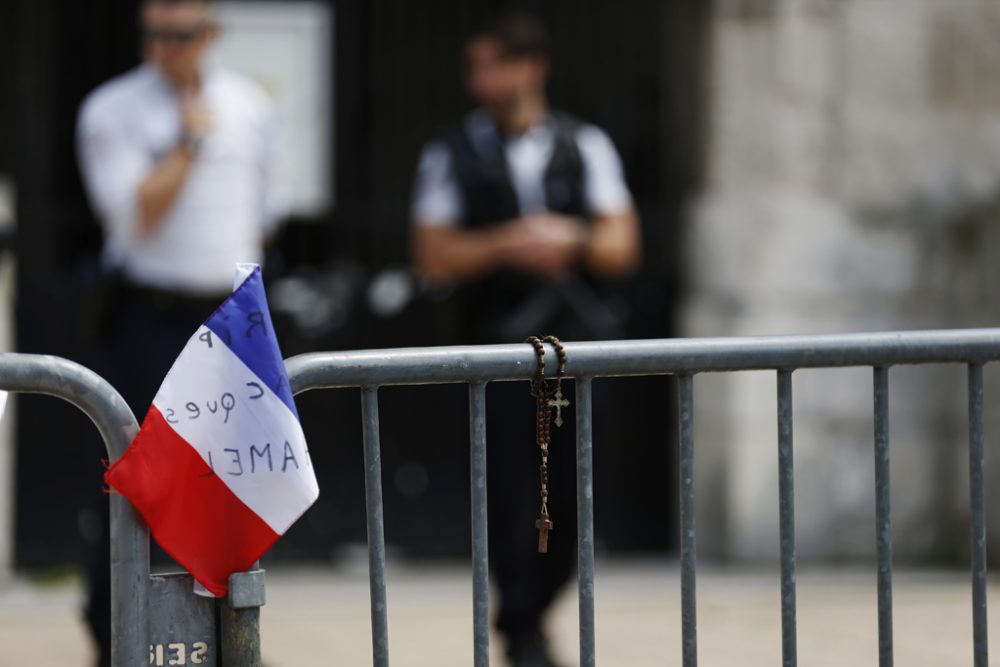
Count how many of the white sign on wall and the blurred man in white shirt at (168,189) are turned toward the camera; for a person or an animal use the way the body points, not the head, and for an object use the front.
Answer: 2

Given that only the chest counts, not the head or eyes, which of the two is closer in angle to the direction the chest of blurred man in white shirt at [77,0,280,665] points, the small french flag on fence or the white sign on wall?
the small french flag on fence

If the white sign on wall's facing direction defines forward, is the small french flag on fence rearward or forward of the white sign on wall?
forward

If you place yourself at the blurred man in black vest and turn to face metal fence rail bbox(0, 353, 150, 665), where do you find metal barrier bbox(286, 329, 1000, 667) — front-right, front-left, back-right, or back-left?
front-left

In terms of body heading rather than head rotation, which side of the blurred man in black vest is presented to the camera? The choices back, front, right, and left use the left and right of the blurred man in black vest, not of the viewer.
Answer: front

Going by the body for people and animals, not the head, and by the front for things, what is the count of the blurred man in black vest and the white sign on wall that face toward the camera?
2

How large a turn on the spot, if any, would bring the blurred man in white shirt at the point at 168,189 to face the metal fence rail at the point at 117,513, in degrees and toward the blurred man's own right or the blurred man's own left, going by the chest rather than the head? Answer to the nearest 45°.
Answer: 0° — they already face it

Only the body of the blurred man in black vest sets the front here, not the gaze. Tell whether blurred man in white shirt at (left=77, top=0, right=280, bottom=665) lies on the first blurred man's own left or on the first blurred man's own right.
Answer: on the first blurred man's own right

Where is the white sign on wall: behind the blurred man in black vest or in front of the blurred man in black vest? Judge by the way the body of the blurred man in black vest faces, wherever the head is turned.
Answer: behind

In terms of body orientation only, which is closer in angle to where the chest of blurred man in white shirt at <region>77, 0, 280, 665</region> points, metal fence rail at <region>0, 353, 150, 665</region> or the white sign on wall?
the metal fence rail

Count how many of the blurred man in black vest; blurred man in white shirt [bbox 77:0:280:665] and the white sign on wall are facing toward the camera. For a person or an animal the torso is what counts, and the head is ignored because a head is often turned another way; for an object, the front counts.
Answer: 3

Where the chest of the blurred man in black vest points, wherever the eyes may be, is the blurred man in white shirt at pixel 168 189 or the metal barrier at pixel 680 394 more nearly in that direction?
the metal barrier

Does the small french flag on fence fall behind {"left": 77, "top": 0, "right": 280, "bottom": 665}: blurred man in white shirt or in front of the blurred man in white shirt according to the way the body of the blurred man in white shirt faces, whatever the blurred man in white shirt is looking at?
in front

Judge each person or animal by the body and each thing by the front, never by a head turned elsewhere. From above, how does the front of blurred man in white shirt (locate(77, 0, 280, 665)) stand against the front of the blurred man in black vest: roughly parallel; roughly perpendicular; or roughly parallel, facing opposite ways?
roughly parallel

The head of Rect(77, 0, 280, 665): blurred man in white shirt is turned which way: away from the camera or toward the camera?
toward the camera
